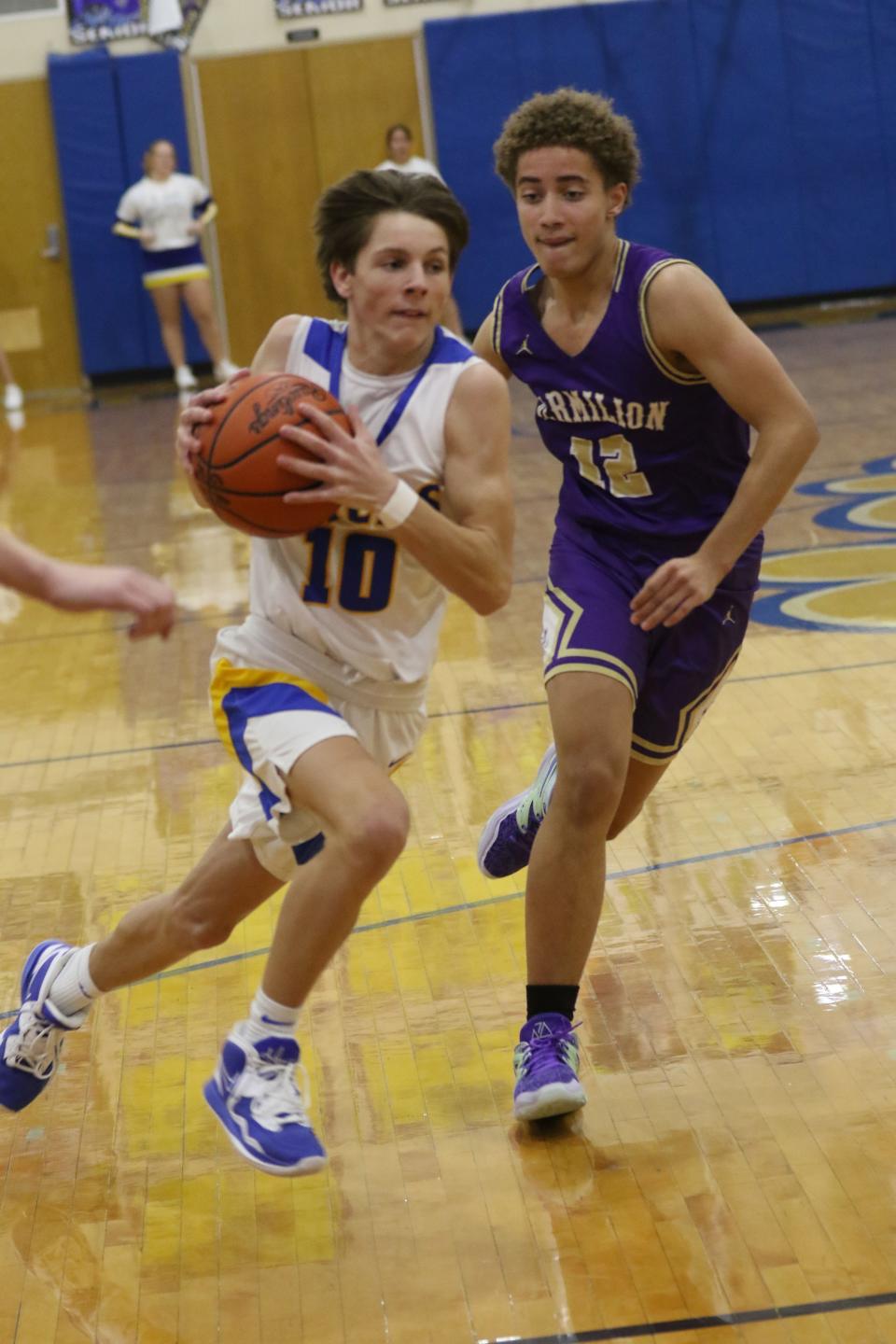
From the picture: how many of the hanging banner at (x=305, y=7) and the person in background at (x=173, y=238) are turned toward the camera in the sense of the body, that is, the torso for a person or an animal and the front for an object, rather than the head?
2

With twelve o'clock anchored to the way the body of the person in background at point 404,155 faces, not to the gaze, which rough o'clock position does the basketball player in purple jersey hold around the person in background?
The basketball player in purple jersey is roughly at 12 o'clock from the person in background.

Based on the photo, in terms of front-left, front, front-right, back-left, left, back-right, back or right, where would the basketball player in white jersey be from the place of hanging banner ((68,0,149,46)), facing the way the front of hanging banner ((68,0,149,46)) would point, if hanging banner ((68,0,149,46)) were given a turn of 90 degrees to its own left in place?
right

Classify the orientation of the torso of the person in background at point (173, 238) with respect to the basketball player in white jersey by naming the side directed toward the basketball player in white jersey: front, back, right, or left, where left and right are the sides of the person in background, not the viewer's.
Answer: front

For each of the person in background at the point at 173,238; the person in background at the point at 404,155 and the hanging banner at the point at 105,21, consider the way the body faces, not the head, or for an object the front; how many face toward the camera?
3

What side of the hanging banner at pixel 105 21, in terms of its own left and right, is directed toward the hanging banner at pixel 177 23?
left

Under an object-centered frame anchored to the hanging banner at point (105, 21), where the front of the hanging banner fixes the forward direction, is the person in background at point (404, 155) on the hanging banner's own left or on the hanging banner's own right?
on the hanging banner's own left

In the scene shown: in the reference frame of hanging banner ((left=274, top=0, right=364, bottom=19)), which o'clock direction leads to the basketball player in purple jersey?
The basketball player in purple jersey is roughly at 12 o'clock from the hanging banner.

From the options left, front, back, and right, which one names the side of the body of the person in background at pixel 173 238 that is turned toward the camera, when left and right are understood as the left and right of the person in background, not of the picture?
front

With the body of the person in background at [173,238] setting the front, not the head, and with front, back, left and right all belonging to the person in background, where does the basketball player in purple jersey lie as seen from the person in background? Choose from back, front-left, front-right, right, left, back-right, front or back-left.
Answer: front

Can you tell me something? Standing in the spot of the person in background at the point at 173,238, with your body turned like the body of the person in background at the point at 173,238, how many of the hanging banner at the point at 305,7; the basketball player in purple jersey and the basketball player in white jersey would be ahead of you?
2

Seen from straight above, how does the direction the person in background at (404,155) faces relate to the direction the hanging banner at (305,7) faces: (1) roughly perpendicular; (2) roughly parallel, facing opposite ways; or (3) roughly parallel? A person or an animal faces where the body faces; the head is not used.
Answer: roughly parallel

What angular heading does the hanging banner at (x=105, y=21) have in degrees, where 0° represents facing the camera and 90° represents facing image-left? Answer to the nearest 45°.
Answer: approximately 0°

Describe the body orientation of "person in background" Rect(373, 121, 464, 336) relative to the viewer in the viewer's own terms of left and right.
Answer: facing the viewer

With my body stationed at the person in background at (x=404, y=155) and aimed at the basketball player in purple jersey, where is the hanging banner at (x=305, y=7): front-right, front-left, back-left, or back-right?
back-right

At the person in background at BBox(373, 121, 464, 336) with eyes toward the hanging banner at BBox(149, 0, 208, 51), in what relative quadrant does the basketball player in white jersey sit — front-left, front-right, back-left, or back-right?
back-left

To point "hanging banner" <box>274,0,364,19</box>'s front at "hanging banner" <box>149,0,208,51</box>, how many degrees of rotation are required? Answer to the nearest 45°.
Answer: approximately 90° to its right
